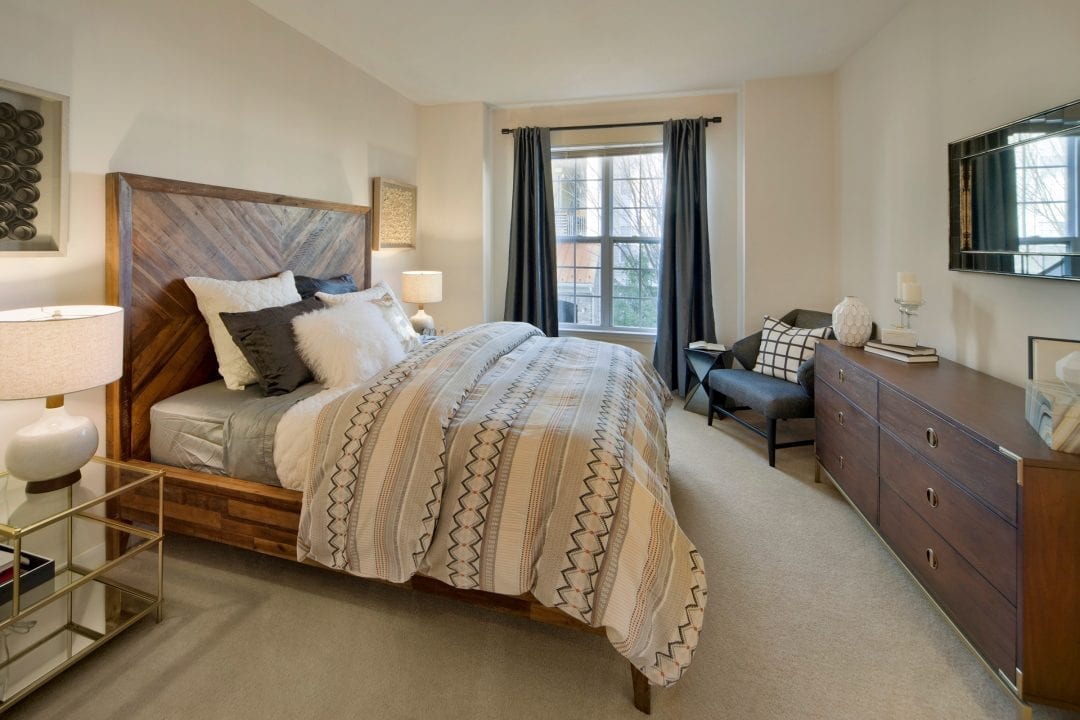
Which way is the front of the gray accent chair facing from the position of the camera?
facing the viewer and to the left of the viewer

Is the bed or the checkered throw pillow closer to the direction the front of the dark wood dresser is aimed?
the bed

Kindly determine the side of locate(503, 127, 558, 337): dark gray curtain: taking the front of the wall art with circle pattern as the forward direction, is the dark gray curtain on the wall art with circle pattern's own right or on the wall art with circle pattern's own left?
on the wall art with circle pattern's own left
